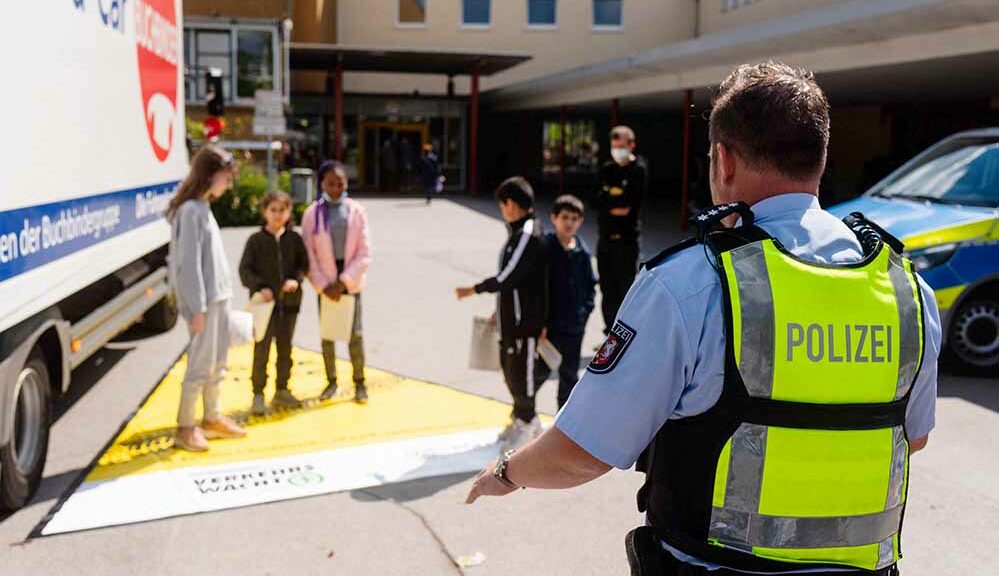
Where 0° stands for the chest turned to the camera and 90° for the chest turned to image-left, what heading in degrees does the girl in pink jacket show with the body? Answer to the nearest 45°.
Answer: approximately 0°

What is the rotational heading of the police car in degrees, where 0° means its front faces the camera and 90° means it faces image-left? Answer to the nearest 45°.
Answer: approximately 45°

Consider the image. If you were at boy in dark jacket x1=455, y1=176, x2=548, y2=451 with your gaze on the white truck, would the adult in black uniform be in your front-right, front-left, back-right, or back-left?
back-right

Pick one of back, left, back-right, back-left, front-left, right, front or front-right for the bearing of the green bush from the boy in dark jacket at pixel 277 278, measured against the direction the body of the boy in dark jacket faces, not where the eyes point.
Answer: back
